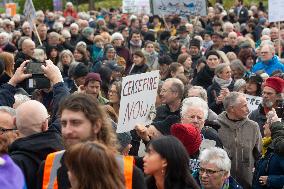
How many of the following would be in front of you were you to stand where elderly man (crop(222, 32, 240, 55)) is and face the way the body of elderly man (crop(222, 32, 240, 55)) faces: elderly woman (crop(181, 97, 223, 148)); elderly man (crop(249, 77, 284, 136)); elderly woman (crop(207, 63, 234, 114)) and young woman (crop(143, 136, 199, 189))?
4

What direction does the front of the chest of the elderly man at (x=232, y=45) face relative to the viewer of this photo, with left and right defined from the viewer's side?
facing the viewer

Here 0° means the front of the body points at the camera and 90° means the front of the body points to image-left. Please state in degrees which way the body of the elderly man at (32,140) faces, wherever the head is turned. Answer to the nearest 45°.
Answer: approximately 180°

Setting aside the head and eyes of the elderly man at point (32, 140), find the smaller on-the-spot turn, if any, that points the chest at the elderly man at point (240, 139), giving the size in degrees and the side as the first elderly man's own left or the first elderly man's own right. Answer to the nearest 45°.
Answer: approximately 45° to the first elderly man's own right

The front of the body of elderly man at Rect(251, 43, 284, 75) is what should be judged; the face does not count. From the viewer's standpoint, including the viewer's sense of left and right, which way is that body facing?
facing the viewer and to the left of the viewer

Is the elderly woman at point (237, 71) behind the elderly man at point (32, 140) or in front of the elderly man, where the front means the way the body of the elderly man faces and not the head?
in front

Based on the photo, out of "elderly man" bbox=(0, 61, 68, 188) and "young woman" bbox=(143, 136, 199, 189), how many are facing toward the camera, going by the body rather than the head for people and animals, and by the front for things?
0

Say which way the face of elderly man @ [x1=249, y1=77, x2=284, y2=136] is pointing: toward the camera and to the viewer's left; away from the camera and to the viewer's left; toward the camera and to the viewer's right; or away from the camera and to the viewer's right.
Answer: toward the camera and to the viewer's left

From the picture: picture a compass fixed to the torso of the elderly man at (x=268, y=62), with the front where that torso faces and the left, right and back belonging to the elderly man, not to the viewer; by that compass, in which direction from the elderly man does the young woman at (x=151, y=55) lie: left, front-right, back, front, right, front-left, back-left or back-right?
right

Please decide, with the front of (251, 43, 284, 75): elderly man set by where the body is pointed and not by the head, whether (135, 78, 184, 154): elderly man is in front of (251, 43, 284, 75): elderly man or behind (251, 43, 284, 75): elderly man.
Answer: in front

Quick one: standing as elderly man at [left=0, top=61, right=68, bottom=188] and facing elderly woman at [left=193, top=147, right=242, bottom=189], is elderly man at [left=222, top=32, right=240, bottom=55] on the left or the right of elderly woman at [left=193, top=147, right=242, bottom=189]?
left
